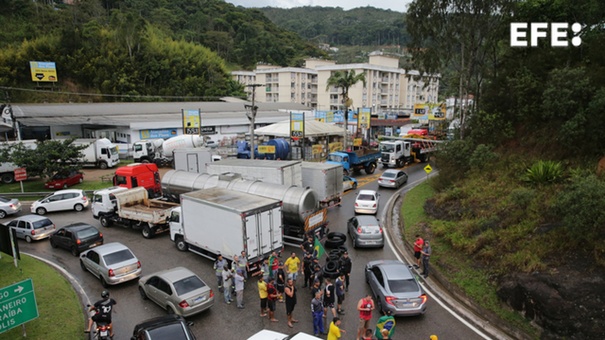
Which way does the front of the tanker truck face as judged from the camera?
facing away from the viewer and to the left of the viewer

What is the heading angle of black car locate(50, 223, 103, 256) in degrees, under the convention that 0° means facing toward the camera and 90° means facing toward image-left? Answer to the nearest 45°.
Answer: approximately 135°

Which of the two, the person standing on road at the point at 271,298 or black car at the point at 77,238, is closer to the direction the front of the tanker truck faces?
the black car

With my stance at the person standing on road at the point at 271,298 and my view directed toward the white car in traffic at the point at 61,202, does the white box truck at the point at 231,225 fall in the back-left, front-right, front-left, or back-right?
front-right

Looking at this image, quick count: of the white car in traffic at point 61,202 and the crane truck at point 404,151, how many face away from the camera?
0

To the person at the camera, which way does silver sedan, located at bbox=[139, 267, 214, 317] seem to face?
facing away from the viewer and to the left of the viewer

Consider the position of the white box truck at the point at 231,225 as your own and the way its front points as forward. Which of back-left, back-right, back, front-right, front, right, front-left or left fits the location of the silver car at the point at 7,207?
front

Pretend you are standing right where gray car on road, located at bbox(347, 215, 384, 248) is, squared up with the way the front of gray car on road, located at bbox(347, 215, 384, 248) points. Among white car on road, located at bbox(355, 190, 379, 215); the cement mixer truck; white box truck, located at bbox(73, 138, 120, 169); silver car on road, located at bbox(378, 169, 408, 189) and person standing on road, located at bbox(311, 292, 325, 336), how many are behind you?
1

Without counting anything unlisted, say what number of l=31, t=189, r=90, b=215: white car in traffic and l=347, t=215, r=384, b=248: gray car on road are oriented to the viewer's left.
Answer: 1

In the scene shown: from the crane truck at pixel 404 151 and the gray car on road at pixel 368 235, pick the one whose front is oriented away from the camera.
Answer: the gray car on road

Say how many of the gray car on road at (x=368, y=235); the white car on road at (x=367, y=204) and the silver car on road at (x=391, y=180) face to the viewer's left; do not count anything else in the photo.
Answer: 0

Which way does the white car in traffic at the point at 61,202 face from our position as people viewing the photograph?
facing to the left of the viewer

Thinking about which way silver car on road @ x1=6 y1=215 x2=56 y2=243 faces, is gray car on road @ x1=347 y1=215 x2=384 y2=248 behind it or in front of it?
behind
